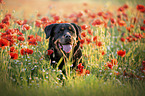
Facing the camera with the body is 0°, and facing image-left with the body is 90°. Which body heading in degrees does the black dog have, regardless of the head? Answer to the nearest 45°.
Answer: approximately 0°
